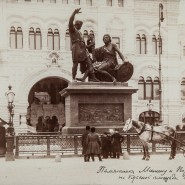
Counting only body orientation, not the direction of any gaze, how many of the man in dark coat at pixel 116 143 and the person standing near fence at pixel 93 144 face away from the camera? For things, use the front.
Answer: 2

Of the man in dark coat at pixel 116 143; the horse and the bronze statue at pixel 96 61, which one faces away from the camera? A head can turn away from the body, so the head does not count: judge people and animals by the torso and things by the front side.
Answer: the man in dark coat

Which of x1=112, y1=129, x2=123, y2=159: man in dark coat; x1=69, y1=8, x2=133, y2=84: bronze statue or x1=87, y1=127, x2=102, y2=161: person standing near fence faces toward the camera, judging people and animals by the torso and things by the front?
the bronze statue

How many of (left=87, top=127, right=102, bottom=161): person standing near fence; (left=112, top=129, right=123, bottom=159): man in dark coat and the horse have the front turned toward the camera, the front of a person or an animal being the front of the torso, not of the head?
0

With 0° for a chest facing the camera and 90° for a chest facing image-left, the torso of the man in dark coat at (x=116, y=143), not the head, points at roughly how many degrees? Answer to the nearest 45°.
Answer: approximately 180°

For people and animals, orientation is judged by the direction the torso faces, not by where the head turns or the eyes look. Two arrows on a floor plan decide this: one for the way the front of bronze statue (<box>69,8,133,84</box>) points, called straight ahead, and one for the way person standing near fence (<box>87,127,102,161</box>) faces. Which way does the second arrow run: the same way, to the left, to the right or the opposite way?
the opposite way

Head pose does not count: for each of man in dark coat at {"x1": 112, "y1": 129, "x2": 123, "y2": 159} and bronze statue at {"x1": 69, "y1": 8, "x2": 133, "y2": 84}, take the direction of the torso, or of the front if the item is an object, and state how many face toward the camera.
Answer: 1

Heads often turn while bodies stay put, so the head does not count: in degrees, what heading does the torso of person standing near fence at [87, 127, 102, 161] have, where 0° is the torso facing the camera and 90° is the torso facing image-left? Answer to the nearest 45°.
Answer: approximately 180°

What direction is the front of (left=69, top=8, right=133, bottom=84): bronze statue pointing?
toward the camera
